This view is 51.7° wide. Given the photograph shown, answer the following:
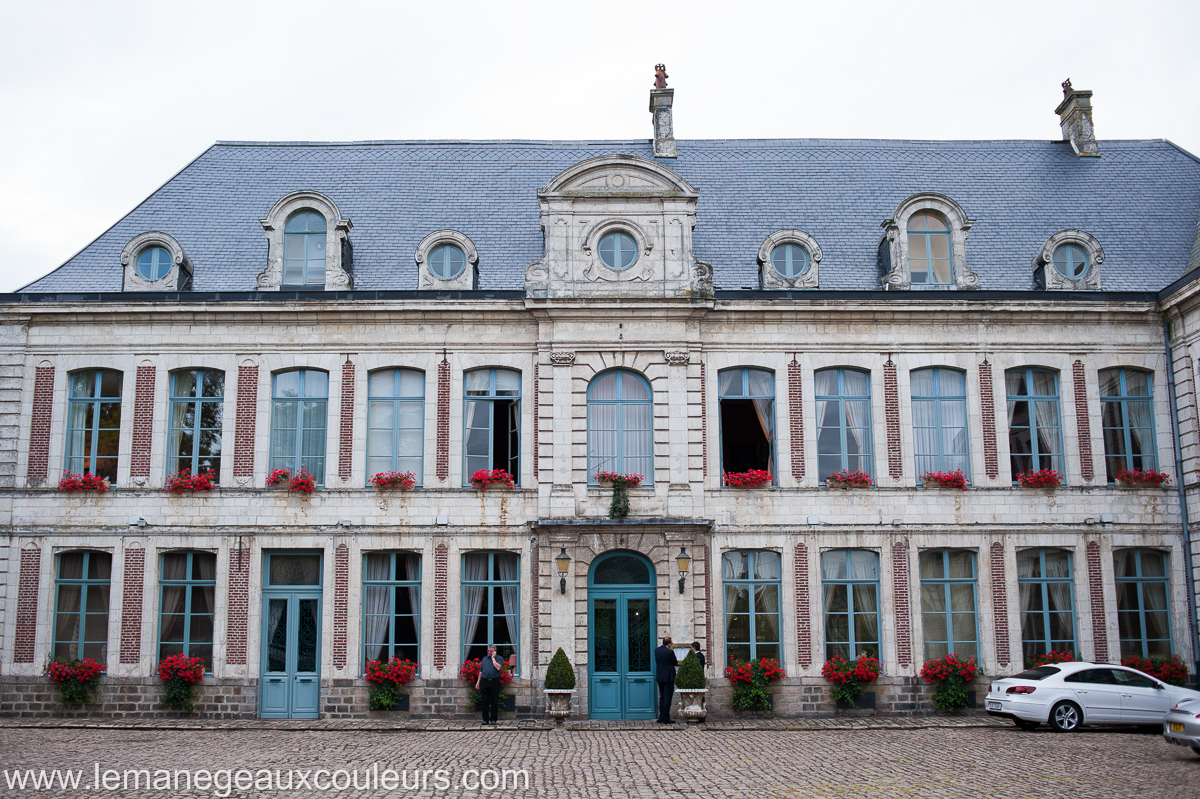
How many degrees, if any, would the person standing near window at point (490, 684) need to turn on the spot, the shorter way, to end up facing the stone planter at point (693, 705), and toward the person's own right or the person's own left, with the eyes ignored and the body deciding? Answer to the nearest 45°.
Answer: approximately 90° to the person's own left

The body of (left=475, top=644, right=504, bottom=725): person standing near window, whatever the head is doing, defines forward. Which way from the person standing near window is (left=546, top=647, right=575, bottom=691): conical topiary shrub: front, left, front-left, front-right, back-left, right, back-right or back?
left

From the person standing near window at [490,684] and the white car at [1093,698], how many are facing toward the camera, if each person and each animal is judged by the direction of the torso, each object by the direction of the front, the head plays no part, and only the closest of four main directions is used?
1

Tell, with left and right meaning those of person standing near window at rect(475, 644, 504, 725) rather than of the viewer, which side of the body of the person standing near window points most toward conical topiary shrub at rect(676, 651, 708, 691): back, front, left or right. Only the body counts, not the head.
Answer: left

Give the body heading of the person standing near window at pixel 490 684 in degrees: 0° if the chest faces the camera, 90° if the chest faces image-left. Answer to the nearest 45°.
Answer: approximately 0°

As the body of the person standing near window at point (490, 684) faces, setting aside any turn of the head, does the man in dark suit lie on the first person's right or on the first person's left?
on the first person's left
